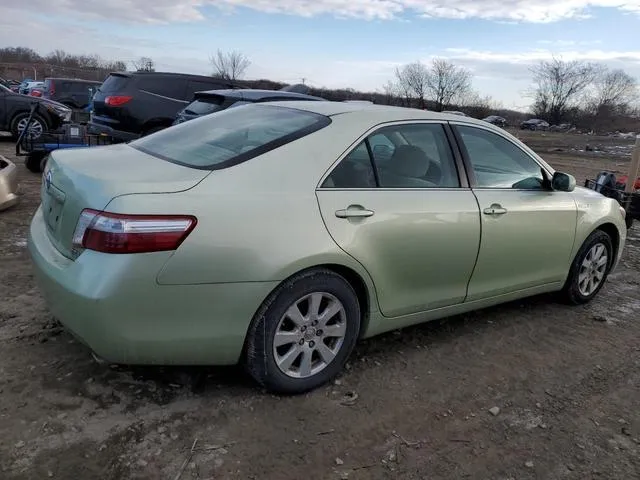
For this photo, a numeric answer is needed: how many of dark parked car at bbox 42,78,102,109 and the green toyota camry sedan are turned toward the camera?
0

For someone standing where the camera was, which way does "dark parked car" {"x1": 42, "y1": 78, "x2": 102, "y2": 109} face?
facing away from the viewer and to the right of the viewer

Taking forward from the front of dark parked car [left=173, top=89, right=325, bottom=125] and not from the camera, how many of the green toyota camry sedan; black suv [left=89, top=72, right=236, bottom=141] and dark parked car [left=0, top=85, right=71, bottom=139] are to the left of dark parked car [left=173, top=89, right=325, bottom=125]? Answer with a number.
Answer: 2

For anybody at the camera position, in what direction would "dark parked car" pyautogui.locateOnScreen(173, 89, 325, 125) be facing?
facing away from the viewer and to the right of the viewer

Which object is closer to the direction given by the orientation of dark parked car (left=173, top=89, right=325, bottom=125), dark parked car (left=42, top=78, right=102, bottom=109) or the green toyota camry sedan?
the dark parked car

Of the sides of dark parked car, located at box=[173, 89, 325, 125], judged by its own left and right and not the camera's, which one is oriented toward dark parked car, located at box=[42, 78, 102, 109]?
left

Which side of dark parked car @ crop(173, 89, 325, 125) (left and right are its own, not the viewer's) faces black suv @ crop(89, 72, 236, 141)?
left

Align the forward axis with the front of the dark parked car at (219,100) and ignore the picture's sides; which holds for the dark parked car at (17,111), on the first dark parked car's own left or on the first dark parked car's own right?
on the first dark parked car's own left

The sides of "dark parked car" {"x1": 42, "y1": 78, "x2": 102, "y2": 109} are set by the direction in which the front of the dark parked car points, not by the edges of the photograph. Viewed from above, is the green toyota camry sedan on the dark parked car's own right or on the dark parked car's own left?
on the dark parked car's own right

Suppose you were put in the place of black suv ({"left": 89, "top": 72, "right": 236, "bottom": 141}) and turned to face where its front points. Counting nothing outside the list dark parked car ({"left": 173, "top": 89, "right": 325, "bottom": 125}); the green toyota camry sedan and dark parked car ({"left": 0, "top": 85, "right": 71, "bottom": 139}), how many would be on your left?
1

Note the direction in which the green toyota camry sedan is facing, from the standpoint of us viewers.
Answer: facing away from the viewer and to the right of the viewer
